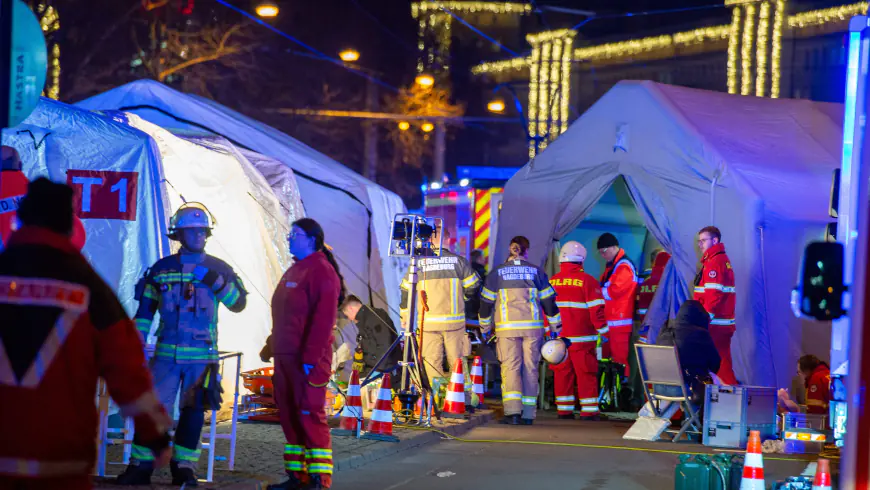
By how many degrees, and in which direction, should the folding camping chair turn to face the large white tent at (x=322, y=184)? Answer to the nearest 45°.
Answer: approximately 90° to its left

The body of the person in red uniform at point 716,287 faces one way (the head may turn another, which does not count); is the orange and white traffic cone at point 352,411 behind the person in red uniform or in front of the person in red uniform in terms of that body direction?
in front

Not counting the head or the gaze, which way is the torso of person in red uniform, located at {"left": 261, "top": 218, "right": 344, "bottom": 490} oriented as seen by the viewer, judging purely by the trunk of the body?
to the viewer's left

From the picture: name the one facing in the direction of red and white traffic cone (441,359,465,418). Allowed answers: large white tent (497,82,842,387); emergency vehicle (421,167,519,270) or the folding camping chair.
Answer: the large white tent

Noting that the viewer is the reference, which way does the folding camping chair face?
facing away from the viewer and to the right of the viewer

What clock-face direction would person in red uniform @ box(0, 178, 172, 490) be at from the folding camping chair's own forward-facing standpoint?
The person in red uniform is roughly at 5 o'clock from the folding camping chair.

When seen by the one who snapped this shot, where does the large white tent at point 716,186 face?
facing the viewer and to the left of the viewer

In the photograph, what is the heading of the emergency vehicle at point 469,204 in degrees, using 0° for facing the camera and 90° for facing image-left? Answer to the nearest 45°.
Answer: approximately 135°

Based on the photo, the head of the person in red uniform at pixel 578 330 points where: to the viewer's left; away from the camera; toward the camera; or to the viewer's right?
away from the camera

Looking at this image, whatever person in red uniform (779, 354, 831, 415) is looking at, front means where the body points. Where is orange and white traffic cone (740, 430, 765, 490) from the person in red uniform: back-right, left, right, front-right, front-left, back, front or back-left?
left

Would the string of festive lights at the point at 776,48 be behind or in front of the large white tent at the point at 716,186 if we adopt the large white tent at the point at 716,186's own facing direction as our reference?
behind

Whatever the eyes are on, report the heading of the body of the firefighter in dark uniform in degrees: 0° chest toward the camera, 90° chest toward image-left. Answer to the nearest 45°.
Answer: approximately 0°

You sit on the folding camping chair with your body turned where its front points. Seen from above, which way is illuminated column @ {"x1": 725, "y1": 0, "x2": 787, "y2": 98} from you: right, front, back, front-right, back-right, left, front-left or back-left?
front-left

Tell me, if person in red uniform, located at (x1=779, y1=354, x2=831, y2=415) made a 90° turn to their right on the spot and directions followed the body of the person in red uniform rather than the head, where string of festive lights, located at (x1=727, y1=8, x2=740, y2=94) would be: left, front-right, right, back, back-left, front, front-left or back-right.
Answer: front
